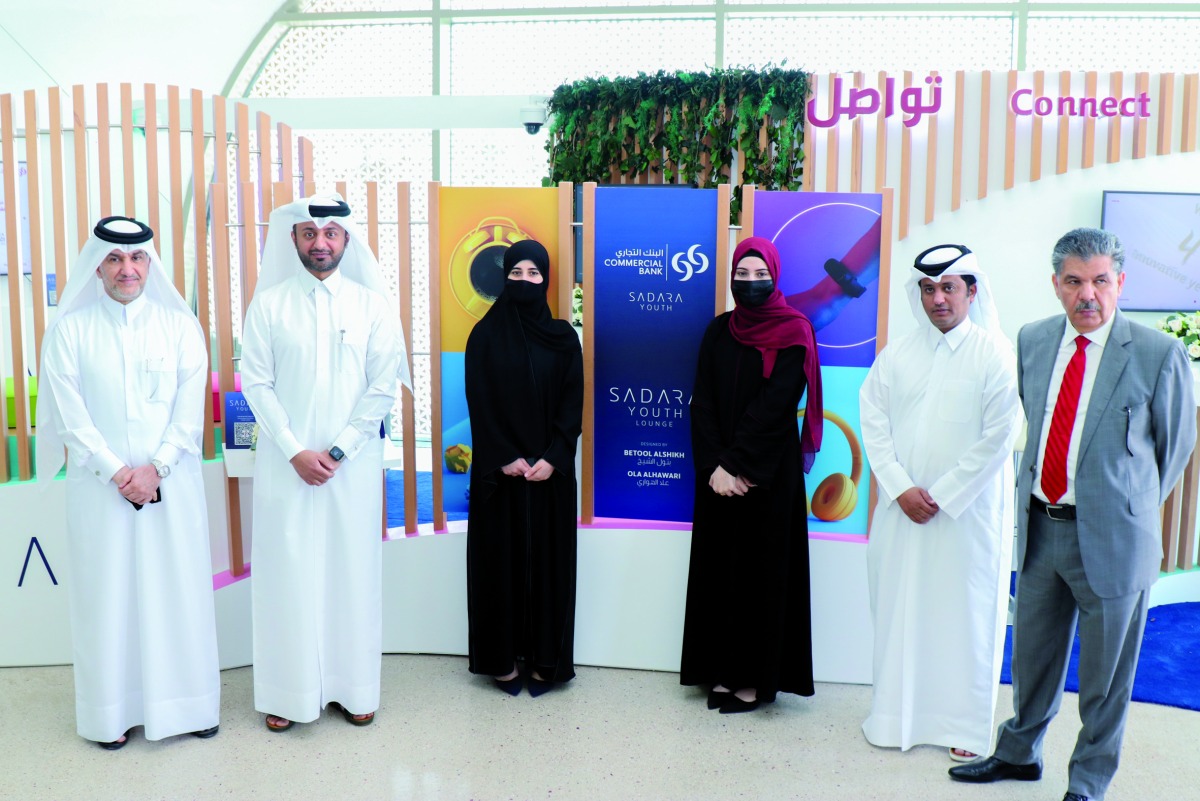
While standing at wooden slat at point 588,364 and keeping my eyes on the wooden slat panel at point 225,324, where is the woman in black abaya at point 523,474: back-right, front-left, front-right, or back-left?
front-left

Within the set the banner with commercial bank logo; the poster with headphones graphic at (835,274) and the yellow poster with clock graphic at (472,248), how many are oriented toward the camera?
3

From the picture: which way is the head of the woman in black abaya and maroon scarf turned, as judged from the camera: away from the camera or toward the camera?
toward the camera

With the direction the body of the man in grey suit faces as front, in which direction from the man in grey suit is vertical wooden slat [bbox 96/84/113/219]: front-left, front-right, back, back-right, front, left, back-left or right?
front-right

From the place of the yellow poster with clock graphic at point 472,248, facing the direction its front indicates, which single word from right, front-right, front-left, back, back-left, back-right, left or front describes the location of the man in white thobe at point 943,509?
front-left

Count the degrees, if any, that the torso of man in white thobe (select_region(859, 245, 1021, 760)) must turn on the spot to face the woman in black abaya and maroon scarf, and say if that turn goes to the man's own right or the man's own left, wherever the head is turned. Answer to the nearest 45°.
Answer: approximately 45° to the man's own right

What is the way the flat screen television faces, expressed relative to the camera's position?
facing the viewer

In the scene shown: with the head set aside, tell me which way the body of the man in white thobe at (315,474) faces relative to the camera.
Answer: toward the camera

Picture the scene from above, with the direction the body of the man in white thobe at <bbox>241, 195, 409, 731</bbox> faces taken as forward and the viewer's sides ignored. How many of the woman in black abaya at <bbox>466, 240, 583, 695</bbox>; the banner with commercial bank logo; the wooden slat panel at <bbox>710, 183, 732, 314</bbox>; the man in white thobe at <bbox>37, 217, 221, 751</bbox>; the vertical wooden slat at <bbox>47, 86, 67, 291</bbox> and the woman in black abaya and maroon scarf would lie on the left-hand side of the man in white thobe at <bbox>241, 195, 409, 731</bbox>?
4

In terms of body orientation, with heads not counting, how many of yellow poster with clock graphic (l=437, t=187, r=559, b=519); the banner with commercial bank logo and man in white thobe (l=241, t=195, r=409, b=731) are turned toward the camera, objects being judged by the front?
3

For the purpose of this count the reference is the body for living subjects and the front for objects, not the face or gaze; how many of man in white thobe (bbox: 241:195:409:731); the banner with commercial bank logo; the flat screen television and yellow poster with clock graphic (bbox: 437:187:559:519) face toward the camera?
4

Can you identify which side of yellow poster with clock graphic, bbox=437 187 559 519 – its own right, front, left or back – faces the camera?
front

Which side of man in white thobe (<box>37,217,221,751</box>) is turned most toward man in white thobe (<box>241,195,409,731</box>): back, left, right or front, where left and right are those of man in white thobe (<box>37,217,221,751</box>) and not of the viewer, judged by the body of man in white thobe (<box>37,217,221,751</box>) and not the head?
left

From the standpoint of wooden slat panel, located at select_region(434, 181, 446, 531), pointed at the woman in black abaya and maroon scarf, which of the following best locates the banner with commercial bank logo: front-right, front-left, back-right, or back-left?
front-left
